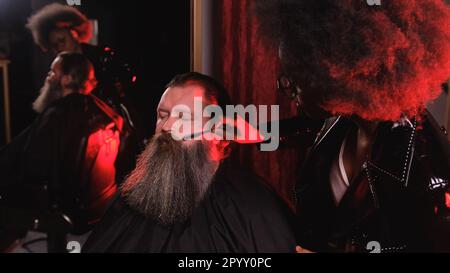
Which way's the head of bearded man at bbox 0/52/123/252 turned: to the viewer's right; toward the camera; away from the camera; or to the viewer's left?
to the viewer's left

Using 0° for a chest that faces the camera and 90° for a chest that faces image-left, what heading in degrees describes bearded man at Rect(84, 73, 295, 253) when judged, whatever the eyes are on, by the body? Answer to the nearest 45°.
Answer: approximately 45°

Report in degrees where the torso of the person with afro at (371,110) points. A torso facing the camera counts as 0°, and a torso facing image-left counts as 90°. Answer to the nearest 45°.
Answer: approximately 45°

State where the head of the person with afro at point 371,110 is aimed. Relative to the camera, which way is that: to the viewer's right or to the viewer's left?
to the viewer's left

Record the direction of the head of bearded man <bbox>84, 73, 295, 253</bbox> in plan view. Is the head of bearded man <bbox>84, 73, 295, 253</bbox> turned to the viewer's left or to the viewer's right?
to the viewer's left
